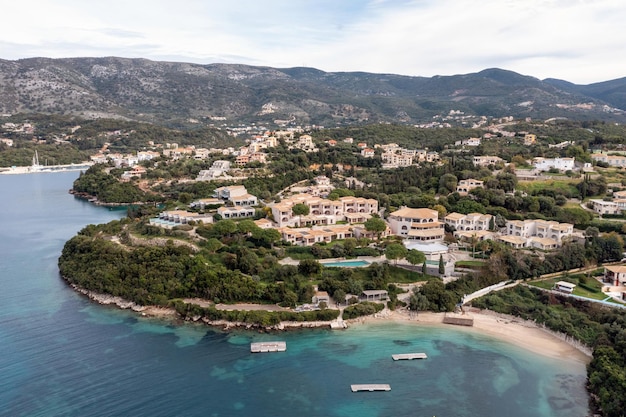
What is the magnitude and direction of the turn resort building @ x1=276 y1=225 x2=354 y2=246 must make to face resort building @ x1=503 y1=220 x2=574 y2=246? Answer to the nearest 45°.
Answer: approximately 90° to its left

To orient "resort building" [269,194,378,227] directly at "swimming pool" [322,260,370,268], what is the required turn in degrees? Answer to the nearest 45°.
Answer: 0° — it already faces it

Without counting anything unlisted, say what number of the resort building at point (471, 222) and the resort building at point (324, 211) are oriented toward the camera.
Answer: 2

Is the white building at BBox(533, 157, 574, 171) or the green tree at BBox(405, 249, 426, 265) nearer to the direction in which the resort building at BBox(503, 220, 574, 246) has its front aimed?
the green tree

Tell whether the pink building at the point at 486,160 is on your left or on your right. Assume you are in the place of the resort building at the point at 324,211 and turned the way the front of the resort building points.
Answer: on your left

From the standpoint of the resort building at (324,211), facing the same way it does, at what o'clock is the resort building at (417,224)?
the resort building at (417,224) is roughly at 10 o'clock from the resort building at (324,211).

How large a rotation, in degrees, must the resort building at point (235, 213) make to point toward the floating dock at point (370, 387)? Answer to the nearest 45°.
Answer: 0° — it already faces it

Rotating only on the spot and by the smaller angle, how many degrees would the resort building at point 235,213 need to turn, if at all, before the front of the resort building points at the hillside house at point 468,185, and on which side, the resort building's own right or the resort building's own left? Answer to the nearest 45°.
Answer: approximately 90° to the resort building's own left

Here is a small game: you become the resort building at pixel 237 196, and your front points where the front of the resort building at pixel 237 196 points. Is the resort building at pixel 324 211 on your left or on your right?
on your left

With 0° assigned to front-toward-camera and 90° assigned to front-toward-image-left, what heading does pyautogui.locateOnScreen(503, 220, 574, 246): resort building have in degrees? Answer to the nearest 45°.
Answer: approximately 0°
